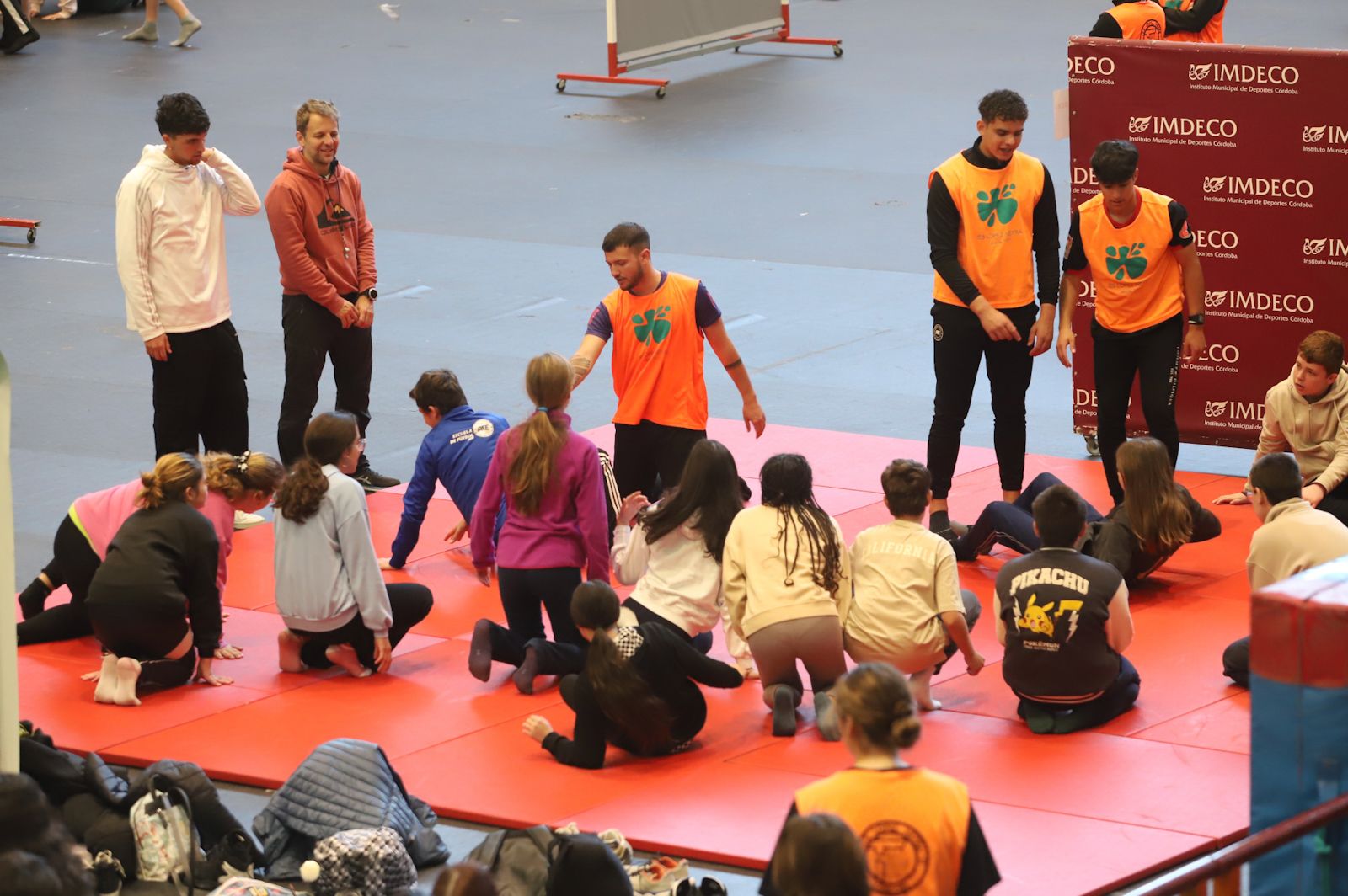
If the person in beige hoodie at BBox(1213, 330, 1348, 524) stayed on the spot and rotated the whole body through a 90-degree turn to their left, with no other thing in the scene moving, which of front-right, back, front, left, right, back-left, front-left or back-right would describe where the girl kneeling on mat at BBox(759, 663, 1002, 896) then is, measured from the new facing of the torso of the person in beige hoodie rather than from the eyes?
front-right

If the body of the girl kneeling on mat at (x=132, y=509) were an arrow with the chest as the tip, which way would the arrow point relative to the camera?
to the viewer's right

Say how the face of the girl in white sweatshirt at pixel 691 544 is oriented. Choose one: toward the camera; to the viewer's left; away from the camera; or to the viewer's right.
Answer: away from the camera

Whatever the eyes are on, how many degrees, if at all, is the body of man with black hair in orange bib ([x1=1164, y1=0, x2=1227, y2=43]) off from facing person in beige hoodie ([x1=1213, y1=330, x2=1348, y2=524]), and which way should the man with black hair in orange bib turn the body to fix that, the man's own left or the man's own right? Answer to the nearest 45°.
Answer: approximately 45° to the man's own left

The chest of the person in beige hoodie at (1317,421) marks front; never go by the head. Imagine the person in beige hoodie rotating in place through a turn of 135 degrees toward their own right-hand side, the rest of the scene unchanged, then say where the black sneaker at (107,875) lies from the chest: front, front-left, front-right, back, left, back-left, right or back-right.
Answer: back-left

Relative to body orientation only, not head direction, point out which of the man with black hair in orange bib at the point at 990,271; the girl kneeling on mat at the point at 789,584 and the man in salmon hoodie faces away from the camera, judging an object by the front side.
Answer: the girl kneeling on mat

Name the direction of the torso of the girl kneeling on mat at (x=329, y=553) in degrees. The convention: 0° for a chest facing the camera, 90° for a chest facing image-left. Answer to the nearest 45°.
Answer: approximately 225°

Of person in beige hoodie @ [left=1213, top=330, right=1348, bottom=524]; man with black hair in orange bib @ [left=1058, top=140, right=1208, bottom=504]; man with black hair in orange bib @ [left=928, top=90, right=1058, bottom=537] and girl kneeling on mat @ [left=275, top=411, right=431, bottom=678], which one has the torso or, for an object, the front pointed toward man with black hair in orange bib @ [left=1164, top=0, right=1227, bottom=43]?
the girl kneeling on mat

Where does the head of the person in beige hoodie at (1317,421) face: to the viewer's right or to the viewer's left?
to the viewer's left

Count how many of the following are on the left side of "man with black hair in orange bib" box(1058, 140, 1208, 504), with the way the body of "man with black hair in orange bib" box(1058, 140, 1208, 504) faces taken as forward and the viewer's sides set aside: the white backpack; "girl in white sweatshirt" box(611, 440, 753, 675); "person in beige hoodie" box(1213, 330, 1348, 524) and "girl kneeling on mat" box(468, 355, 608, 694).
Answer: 1

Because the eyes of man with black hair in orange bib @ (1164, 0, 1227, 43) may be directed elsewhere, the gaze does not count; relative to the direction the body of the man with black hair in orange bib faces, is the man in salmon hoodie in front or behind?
in front

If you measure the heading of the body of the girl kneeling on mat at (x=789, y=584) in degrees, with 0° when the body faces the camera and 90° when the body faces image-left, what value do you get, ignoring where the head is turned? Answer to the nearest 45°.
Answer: approximately 180°

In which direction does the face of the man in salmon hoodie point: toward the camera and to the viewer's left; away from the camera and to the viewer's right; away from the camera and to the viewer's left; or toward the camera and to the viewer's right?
toward the camera and to the viewer's right
